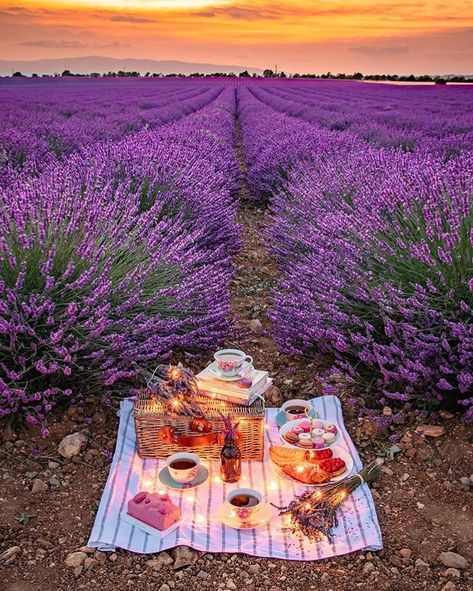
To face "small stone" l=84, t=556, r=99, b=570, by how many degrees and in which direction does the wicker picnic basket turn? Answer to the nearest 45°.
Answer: approximately 45° to its right

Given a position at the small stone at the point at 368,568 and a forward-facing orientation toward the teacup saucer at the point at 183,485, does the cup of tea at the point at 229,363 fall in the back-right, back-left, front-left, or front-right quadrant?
front-right

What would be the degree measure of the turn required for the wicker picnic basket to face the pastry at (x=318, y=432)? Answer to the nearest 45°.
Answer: approximately 90° to its left

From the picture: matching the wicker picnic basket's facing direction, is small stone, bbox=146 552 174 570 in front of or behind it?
in front

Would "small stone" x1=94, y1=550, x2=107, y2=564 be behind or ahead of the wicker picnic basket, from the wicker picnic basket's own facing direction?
ahead

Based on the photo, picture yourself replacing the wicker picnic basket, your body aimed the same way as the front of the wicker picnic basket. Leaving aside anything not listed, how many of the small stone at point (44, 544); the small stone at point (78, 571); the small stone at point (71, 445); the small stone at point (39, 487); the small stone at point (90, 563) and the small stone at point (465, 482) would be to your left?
1

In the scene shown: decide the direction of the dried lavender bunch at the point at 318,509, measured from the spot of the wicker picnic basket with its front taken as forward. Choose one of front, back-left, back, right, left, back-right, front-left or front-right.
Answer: front-left

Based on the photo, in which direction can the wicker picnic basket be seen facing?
toward the camera

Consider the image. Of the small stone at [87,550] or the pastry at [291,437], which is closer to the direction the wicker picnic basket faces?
the small stone

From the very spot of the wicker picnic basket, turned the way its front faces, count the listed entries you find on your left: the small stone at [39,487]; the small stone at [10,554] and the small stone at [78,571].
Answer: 0

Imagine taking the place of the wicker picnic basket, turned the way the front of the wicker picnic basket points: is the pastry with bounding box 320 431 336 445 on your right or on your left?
on your left

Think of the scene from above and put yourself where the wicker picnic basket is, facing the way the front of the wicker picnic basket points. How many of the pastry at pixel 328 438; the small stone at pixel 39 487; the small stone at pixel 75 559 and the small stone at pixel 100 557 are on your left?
1

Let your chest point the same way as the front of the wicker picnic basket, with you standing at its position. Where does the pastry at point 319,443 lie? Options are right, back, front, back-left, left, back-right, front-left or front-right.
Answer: left

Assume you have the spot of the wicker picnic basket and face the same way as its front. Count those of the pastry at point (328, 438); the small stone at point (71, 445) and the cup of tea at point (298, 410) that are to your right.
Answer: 1
